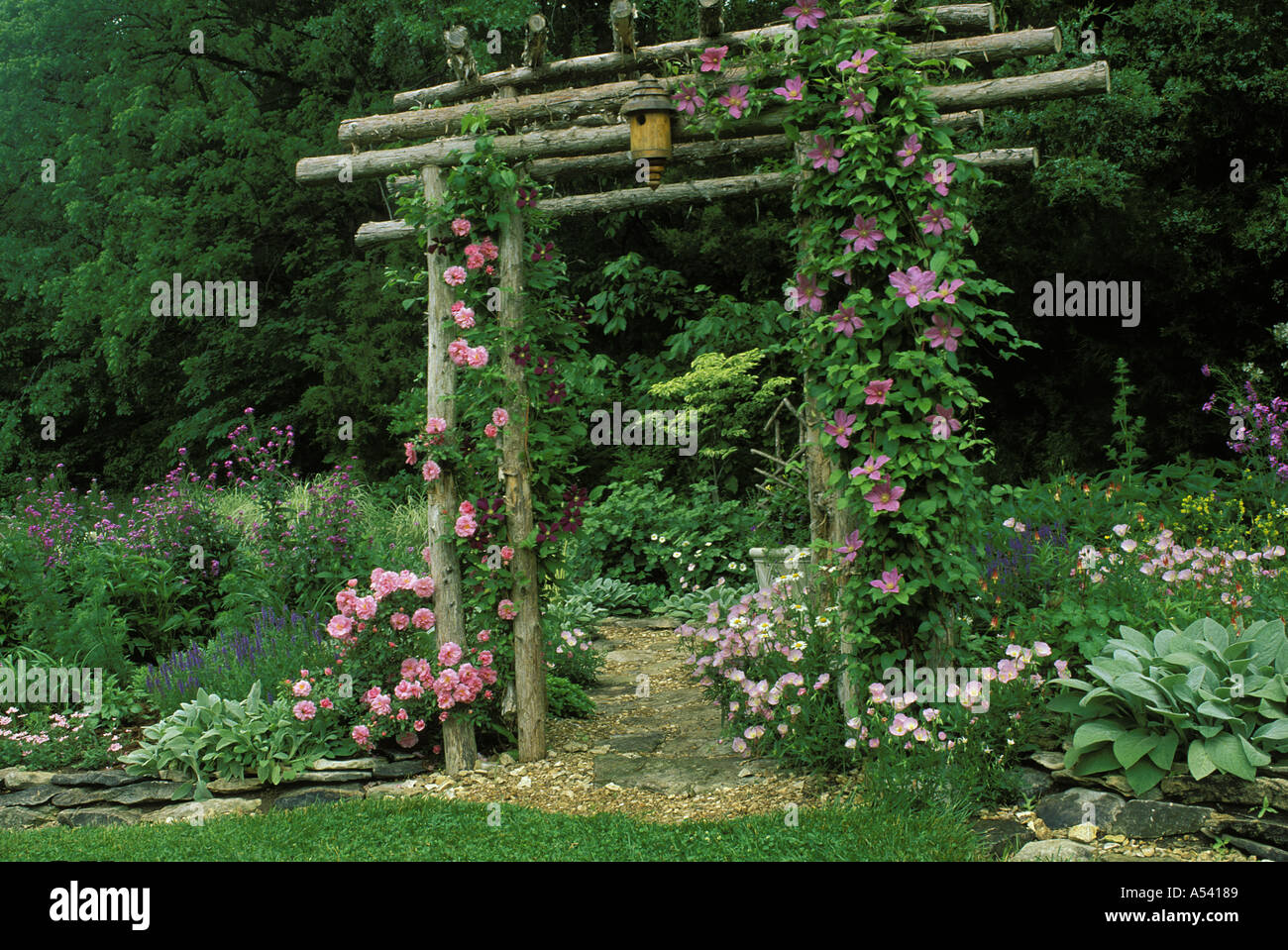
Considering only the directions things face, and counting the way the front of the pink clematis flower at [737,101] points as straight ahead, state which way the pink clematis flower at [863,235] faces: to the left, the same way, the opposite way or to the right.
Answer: the same way

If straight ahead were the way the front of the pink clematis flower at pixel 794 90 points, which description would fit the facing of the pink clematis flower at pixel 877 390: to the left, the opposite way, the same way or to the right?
the same way

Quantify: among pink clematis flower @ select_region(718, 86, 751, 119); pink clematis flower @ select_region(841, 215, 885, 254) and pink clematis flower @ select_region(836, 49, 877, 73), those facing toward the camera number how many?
3

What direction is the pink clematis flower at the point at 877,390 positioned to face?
toward the camera

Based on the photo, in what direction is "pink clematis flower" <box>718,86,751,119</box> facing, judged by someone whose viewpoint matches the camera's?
facing the viewer

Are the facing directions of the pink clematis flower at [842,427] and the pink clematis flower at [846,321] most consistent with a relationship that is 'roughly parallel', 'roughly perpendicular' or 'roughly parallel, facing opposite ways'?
roughly parallel

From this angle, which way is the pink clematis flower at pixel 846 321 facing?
toward the camera

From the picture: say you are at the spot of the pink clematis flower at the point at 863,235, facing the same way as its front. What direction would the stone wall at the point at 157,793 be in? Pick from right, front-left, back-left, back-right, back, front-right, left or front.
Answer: right

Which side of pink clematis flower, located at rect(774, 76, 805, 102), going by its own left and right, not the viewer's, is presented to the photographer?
front
